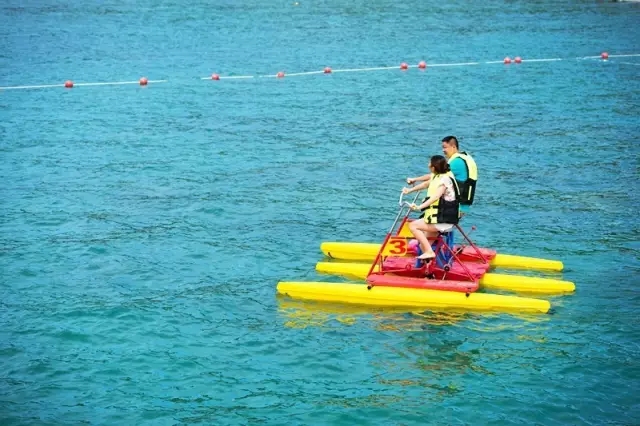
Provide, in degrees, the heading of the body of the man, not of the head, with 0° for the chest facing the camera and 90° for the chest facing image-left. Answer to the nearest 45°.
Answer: approximately 90°

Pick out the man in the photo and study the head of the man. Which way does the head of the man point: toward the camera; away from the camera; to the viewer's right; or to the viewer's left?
to the viewer's left
